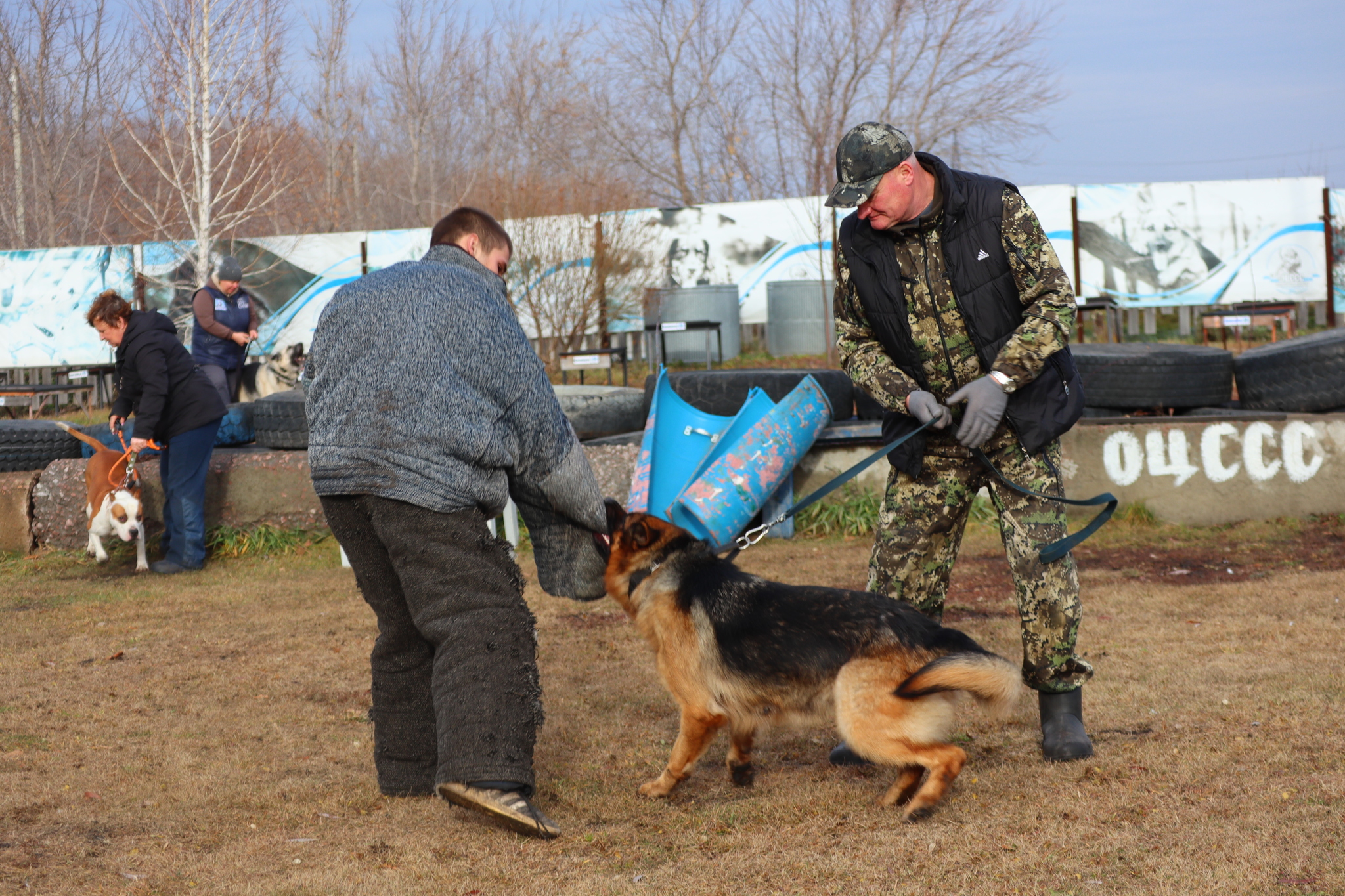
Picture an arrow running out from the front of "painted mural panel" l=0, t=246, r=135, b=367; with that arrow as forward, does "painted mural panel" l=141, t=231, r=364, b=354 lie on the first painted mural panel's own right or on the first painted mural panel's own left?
on the first painted mural panel's own left

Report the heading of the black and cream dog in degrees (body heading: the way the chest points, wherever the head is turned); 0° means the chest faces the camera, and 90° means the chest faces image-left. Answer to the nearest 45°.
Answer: approximately 270°

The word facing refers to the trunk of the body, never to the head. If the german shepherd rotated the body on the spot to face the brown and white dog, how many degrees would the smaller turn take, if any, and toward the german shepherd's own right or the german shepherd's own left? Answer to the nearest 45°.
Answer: approximately 45° to the german shepherd's own right

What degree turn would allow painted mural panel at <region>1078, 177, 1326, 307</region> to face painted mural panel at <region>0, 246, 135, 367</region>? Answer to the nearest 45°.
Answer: approximately 90° to its right

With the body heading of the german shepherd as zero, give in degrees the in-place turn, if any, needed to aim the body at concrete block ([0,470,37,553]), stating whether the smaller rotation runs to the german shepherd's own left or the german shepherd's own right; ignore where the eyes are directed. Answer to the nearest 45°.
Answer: approximately 45° to the german shepherd's own right

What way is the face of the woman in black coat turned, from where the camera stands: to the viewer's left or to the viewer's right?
to the viewer's left

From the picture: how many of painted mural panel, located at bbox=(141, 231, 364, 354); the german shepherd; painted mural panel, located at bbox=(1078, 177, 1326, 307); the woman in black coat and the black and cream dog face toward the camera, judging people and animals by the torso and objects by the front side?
2

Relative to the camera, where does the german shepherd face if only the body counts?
to the viewer's left

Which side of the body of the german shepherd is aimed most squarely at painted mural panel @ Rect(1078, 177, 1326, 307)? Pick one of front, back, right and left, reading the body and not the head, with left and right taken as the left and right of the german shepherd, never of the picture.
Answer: right

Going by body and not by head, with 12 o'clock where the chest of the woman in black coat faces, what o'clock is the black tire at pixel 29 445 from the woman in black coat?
The black tire is roughly at 2 o'clock from the woman in black coat.

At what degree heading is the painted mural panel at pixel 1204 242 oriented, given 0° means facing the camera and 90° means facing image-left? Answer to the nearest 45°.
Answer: approximately 0°
